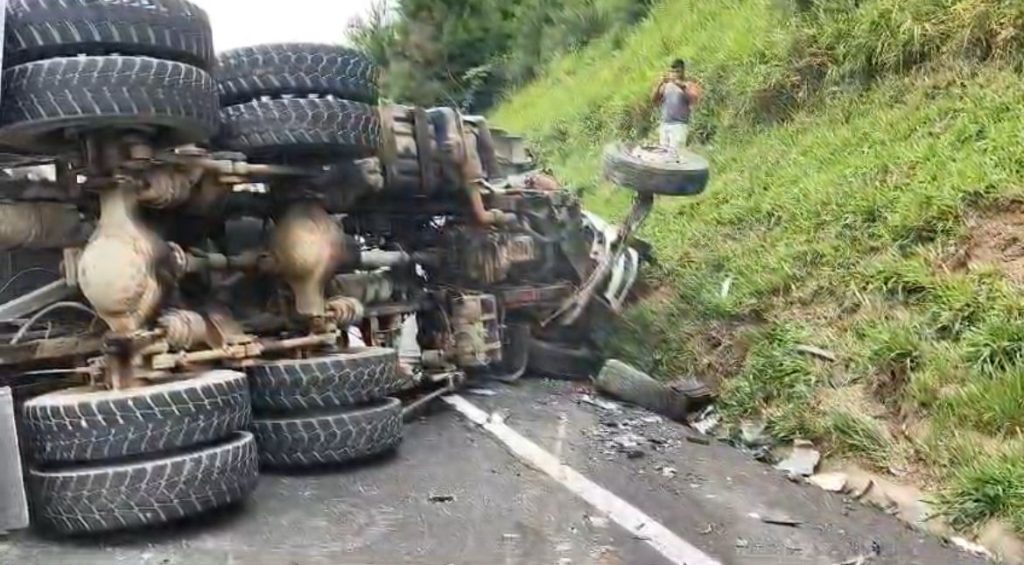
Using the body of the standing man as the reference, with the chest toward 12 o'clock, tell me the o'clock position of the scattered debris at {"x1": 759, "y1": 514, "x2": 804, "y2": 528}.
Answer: The scattered debris is roughly at 12 o'clock from the standing man.

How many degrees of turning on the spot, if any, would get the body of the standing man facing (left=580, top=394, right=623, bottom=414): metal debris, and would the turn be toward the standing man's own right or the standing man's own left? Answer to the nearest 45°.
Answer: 0° — they already face it

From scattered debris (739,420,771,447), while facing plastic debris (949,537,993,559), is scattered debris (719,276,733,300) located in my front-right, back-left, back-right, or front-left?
back-left

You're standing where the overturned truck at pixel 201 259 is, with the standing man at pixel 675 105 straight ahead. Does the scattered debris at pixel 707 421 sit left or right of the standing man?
right

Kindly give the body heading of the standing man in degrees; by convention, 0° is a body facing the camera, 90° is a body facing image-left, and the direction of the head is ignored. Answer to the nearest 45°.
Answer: approximately 0°

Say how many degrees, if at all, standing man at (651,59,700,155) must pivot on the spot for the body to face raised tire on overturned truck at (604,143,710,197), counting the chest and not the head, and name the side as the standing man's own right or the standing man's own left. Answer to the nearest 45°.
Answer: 0° — they already face it

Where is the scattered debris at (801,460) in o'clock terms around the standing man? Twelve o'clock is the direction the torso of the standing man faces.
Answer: The scattered debris is roughly at 12 o'clock from the standing man.

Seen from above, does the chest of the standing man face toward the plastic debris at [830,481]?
yes

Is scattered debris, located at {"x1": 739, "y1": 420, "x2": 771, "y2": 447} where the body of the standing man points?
yes

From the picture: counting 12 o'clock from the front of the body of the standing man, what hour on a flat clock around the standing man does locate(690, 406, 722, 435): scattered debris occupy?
The scattered debris is roughly at 12 o'clock from the standing man.

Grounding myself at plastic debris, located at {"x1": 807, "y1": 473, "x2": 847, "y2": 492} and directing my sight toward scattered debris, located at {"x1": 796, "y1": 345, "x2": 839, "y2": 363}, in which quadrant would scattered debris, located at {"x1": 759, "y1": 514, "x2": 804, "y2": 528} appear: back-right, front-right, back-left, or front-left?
back-left
